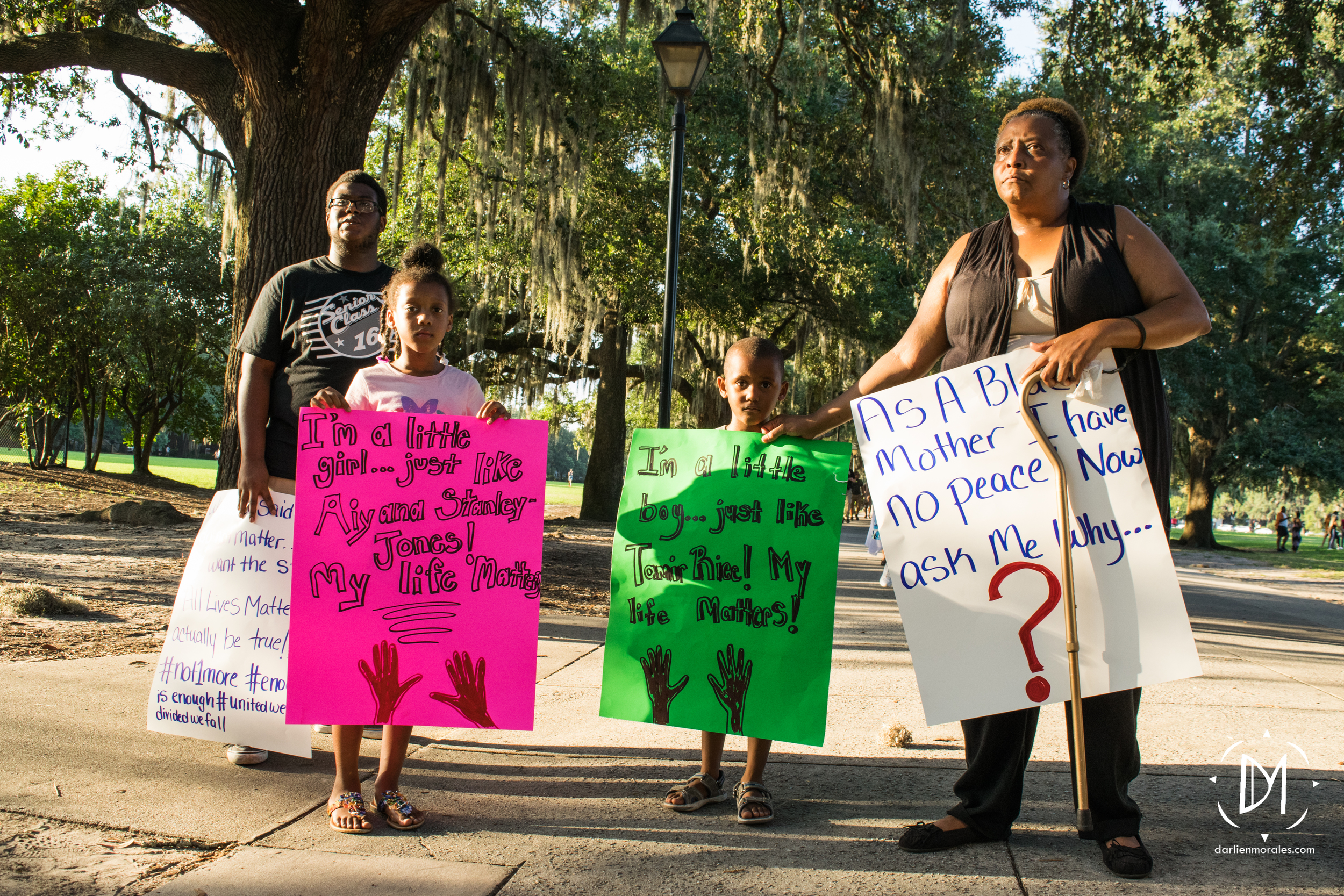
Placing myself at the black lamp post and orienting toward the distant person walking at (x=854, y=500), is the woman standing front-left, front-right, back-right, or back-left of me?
back-right

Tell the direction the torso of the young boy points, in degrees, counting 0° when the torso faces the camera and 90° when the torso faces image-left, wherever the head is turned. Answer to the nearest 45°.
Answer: approximately 0°

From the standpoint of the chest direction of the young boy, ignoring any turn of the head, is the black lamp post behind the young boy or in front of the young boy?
behind

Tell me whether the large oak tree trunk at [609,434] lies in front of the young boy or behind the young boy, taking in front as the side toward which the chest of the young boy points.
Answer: behind

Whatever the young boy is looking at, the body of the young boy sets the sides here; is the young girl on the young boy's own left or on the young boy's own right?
on the young boy's own right

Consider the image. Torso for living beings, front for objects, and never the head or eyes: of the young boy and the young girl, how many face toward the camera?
2

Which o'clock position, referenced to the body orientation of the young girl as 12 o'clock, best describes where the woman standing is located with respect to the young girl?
The woman standing is roughly at 10 o'clock from the young girl.

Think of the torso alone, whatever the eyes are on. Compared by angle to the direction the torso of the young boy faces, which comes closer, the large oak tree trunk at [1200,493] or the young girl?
the young girl

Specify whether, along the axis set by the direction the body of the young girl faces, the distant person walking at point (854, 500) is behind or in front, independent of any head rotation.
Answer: behind
